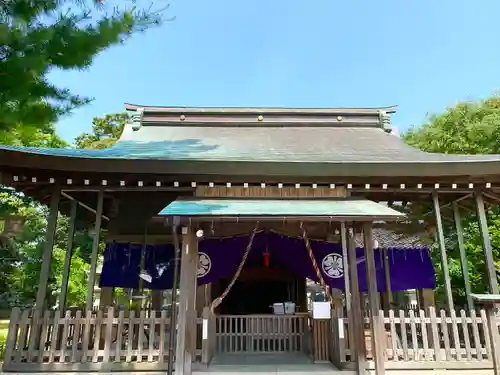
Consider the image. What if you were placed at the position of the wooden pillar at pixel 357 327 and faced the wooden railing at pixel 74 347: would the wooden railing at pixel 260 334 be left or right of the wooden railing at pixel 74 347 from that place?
right

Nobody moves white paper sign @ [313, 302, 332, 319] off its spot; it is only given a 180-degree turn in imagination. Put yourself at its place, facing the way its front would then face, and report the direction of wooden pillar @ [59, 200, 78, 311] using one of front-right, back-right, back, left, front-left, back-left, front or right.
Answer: left

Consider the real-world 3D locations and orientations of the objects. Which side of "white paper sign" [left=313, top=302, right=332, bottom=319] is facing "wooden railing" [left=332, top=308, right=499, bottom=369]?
left

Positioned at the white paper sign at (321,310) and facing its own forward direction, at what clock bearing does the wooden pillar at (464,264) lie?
The wooden pillar is roughly at 8 o'clock from the white paper sign.

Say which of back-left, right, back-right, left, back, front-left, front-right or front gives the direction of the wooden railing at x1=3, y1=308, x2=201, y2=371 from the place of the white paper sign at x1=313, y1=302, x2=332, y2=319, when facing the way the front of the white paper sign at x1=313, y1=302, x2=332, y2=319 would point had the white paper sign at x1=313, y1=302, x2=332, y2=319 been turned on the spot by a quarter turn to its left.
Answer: back

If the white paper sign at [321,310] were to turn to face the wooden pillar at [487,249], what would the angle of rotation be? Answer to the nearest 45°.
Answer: approximately 90° to its left

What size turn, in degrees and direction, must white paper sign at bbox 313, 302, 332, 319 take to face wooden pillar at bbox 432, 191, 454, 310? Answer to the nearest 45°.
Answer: approximately 90° to its left

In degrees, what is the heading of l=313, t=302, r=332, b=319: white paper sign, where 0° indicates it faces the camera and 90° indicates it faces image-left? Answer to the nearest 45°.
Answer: approximately 0°

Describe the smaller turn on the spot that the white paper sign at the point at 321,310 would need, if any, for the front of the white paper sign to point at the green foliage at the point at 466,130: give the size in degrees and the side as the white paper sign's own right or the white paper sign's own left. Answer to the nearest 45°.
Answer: approximately 135° to the white paper sign's own left
